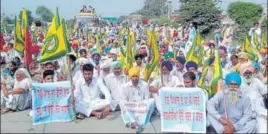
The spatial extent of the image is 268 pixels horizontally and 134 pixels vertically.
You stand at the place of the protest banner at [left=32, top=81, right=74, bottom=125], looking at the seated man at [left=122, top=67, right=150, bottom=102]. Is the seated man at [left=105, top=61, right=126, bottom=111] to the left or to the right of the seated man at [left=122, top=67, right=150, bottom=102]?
left

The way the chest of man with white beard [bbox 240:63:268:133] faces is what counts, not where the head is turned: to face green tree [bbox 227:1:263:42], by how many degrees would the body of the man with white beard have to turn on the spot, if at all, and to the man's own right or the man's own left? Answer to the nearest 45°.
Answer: approximately 180°

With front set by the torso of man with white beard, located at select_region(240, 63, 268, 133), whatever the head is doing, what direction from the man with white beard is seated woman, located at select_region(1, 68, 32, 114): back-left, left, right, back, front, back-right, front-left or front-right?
right

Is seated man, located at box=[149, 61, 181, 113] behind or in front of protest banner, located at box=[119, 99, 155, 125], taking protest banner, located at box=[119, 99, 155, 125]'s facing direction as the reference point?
behind

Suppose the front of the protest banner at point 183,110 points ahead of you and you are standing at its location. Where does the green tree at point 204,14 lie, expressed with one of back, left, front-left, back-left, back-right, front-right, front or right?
back

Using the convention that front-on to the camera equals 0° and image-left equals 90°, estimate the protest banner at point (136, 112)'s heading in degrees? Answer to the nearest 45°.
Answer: approximately 0°
